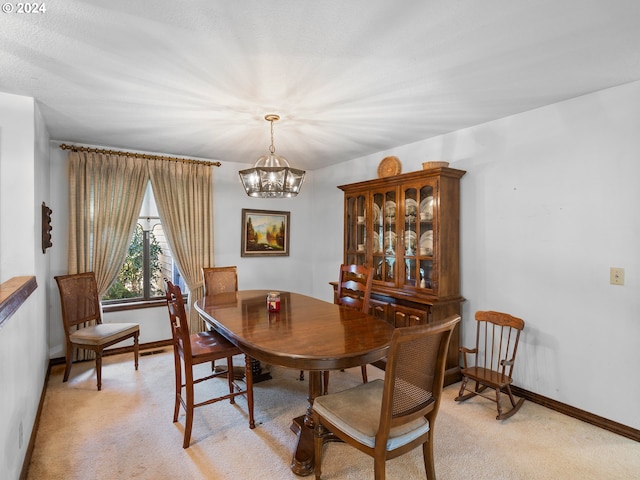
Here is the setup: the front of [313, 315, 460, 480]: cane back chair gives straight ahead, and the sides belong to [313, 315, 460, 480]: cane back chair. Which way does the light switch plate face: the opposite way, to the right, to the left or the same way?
to the left

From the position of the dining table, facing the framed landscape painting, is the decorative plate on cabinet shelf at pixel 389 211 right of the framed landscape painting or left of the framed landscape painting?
right

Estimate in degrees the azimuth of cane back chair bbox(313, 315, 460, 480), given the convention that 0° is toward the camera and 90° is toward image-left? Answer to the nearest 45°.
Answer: approximately 135°

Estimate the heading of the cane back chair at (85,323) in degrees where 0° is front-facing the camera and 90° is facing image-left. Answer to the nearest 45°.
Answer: approximately 315°

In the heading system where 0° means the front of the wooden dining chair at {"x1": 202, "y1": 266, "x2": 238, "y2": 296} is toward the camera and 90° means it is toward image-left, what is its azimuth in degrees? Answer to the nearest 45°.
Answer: approximately 0°

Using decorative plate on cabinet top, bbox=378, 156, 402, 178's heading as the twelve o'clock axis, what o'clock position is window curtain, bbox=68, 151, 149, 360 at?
The window curtain is roughly at 1 o'clock from the decorative plate on cabinet top.

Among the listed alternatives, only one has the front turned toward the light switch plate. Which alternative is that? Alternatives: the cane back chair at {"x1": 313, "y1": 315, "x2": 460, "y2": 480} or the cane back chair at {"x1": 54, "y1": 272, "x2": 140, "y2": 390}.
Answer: the cane back chair at {"x1": 54, "y1": 272, "x2": 140, "y2": 390}

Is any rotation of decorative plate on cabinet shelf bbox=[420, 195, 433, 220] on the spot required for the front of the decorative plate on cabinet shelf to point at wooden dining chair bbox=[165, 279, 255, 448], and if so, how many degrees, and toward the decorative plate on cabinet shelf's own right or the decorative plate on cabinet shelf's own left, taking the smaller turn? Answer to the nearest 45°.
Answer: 0° — it already faces it
